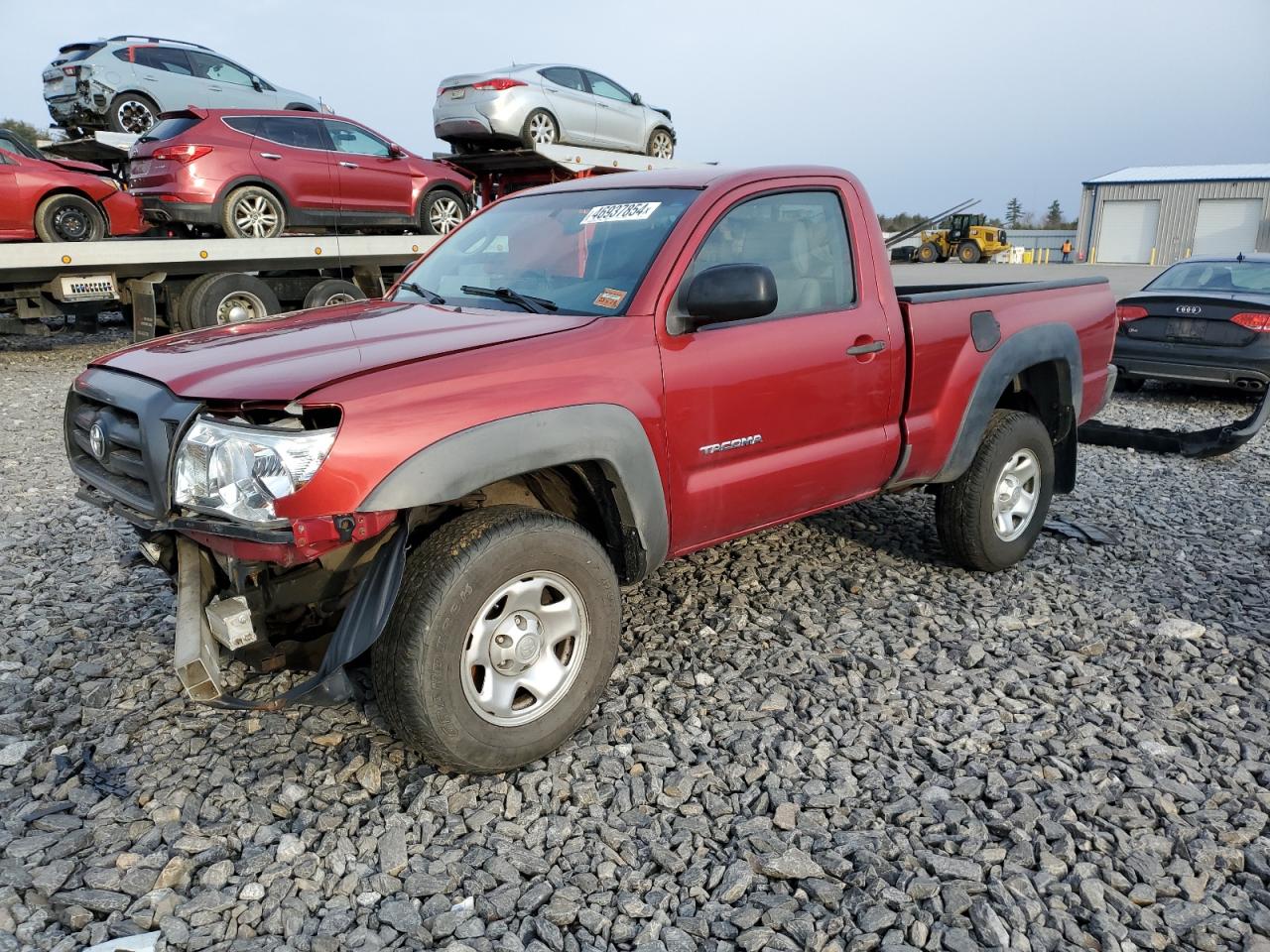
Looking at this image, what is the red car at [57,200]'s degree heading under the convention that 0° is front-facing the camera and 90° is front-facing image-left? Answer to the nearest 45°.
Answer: approximately 270°

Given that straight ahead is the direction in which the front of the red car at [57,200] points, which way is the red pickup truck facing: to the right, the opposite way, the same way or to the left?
the opposite way

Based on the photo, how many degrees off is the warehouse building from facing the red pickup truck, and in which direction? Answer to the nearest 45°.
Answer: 0° — it already faces it

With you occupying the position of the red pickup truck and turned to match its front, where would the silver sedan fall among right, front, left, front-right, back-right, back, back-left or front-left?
back-right

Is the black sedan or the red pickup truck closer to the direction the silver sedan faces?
the black sedan

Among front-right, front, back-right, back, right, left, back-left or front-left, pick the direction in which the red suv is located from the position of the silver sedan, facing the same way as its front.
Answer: back

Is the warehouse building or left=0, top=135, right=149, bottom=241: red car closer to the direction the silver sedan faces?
the warehouse building

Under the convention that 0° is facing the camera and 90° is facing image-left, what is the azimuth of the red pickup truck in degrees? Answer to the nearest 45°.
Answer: approximately 45°

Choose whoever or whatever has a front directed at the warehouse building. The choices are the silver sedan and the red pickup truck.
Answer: the silver sedan

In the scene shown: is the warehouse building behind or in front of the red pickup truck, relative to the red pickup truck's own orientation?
behind

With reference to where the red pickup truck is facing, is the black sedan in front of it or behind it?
behind

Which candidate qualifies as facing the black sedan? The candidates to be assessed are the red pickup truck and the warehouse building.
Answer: the warehouse building
